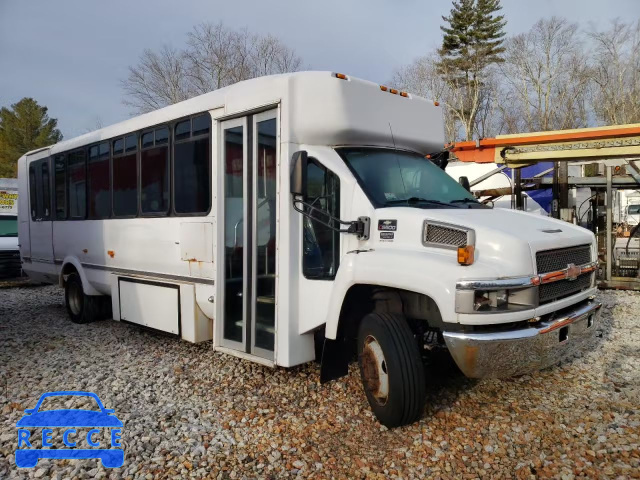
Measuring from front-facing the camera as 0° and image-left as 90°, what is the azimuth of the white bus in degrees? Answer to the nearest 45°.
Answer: approximately 315°

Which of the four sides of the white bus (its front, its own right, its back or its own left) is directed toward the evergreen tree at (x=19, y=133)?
back

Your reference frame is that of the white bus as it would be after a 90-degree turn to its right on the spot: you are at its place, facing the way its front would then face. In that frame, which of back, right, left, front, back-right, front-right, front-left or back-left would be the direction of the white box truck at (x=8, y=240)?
right

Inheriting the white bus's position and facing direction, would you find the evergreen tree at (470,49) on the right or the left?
on its left
